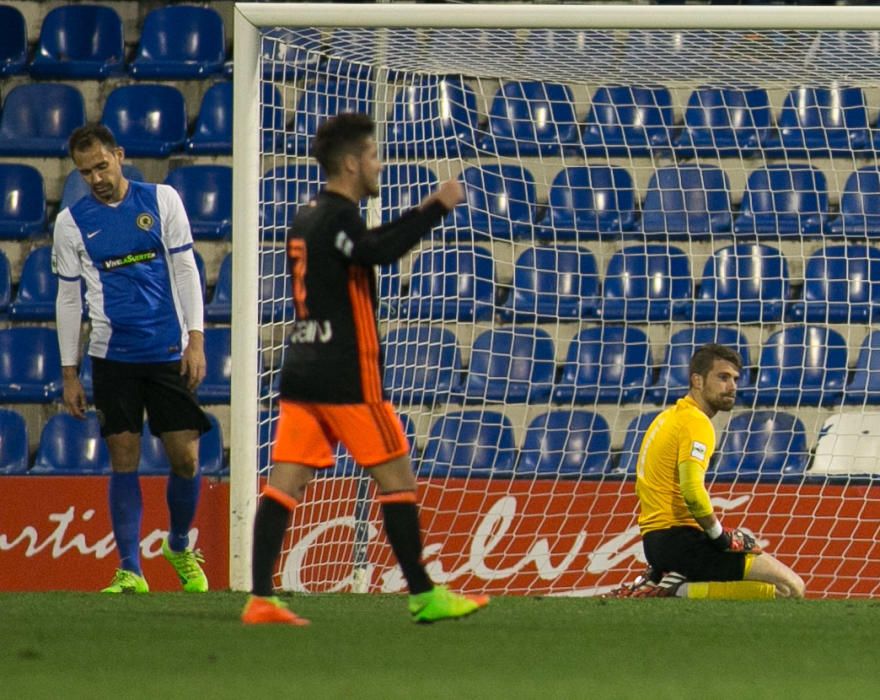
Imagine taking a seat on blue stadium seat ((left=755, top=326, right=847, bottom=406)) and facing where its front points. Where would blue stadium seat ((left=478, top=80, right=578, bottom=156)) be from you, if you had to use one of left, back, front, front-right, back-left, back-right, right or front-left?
right

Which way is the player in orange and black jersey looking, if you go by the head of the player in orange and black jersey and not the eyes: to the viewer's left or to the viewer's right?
to the viewer's right

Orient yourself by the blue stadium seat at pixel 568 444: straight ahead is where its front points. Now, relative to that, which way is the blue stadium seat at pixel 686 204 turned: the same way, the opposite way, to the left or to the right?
the same way

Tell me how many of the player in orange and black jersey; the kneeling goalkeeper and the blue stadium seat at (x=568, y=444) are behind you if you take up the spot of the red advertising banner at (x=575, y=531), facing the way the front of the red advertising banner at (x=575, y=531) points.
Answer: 1

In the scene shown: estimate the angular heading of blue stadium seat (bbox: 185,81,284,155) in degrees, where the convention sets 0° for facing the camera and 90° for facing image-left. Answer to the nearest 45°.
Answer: approximately 0°

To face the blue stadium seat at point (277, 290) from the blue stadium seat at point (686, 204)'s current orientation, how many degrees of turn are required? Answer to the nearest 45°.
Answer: approximately 45° to its right

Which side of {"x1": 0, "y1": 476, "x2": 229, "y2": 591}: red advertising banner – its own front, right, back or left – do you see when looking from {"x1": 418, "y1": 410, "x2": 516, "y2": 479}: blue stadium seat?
left

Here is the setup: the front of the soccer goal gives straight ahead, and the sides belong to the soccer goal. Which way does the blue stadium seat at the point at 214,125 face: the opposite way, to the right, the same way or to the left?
the same way

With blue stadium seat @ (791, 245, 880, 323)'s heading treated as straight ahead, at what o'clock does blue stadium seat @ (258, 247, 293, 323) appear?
blue stadium seat @ (258, 247, 293, 323) is roughly at 2 o'clock from blue stadium seat @ (791, 245, 880, 323).

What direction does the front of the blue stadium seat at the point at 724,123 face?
toward the camera

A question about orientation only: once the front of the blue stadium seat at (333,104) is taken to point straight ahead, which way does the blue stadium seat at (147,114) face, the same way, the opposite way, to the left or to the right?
the same way

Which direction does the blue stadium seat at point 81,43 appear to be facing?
toward the camera

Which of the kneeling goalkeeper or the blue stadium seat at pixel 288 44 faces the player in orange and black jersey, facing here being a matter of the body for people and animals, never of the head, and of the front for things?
the blue stadium seat

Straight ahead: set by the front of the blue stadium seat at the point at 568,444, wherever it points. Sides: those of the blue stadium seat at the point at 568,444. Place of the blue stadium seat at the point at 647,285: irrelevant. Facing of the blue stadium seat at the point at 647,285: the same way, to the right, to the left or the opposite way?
the same way
